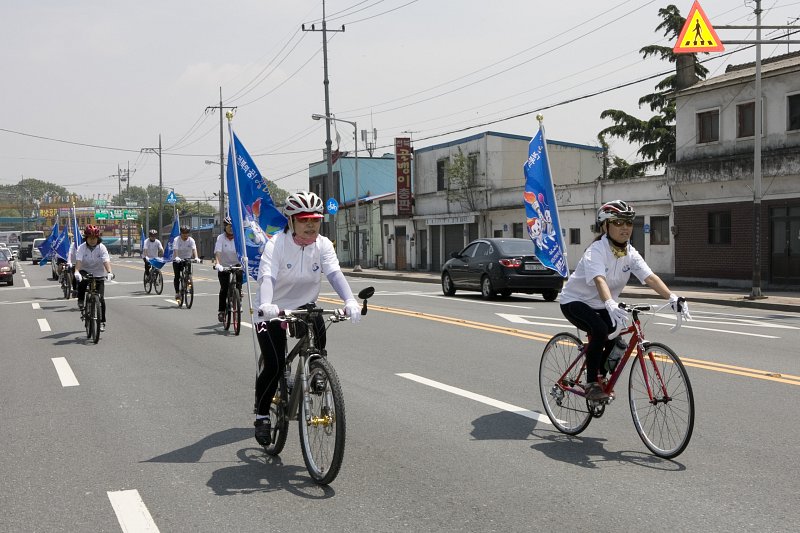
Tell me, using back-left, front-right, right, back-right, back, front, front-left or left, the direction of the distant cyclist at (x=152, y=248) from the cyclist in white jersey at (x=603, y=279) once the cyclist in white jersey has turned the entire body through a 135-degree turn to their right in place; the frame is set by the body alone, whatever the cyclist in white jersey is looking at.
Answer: front-right

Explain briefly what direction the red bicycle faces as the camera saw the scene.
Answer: facing the viewer and to the right of the viewer

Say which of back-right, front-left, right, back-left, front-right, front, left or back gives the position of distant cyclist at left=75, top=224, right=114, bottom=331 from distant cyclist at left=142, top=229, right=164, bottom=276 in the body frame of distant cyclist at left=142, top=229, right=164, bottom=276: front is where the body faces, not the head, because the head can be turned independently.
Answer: front

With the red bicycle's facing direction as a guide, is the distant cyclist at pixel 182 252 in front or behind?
behind

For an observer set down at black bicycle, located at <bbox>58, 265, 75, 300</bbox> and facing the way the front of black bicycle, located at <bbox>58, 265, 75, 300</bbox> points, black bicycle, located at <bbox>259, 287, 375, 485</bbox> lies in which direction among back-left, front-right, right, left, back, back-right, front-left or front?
front

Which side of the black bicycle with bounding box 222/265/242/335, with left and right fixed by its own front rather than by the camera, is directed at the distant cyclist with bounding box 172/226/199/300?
back

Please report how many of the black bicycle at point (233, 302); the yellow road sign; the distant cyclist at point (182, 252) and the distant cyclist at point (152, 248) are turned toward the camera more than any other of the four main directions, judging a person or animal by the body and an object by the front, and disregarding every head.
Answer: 4

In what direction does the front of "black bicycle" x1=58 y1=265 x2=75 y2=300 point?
toward the camera

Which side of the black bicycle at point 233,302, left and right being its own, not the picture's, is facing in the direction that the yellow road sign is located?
left

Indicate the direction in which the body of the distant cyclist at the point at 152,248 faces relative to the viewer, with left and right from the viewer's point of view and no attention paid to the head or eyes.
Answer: facing the viewer

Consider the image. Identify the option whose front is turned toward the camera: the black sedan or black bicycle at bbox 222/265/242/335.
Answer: the black bicycle

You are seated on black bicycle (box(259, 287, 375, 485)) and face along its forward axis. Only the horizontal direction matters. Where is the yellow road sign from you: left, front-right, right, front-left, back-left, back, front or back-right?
left

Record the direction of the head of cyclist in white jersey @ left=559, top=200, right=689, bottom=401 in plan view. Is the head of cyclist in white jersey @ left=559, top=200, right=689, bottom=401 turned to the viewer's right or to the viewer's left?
to the viewer's right

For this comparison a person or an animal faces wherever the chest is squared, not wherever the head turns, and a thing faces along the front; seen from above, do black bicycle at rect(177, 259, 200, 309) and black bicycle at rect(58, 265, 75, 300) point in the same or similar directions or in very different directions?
same or similar directions

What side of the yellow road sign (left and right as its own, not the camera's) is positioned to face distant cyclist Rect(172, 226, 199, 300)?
right

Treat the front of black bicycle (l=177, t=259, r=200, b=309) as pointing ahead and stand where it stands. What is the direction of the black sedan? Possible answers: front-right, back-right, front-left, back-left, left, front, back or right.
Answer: left

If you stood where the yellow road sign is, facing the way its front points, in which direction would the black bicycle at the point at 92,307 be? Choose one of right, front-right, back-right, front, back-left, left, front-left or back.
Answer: front-right

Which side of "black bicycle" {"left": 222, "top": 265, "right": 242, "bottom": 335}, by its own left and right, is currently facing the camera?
front
